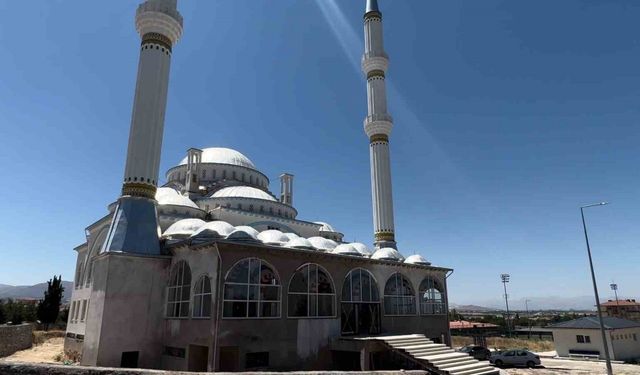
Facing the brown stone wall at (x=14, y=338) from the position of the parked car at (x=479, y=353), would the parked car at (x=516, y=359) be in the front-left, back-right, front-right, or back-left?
back-left

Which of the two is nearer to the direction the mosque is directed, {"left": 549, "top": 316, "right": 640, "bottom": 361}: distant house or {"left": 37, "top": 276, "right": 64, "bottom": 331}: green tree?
the distant house

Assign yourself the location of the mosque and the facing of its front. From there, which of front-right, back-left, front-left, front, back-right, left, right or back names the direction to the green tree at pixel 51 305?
back

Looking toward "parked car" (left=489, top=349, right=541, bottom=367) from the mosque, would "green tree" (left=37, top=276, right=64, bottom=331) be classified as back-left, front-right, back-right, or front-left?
back-left

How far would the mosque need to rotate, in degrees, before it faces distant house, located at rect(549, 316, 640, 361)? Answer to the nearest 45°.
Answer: approximately 45° to its left

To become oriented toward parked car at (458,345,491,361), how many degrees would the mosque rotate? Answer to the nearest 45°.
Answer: approximately 90° to its left

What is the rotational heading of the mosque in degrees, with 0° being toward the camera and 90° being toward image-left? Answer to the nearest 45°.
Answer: approximately 315°

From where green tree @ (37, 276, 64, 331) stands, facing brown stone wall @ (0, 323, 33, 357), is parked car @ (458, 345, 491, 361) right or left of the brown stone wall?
left
